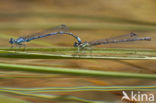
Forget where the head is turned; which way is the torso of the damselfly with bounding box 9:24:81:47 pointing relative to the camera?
to the viewer's left

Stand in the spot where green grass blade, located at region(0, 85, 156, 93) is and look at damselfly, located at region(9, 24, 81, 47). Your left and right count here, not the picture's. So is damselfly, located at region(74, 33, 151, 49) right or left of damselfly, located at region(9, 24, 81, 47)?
right

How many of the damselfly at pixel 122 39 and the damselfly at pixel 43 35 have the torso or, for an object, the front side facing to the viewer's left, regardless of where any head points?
2

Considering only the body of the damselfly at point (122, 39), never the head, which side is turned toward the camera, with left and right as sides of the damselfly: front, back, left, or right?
left

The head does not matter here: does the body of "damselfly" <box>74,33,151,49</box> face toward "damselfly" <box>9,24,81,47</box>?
yes

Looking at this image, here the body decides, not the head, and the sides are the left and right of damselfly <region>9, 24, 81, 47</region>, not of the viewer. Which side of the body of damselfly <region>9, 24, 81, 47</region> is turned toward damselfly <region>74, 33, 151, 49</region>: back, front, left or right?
back

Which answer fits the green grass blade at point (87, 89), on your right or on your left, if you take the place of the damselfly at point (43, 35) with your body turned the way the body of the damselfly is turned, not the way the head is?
on your left

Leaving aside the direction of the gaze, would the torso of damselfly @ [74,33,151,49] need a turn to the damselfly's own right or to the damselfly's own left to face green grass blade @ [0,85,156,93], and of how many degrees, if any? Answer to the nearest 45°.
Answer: approximately 90° to the damselfly's own left
